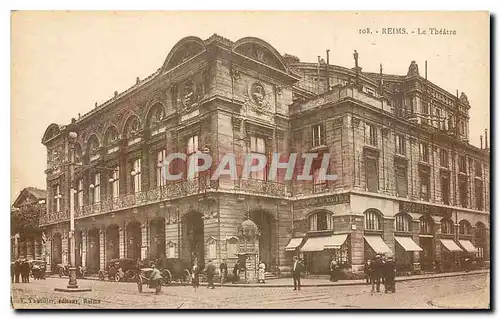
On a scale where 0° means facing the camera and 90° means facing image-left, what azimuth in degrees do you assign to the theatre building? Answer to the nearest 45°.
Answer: approximately 45°

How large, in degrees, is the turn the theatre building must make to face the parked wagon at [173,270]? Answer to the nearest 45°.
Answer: approximately 45° to its right
